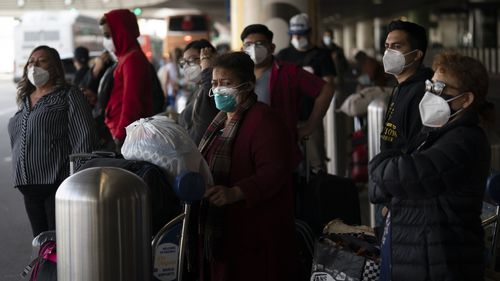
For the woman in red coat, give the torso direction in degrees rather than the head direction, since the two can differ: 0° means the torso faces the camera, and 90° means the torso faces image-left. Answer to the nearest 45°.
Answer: approximately 45°

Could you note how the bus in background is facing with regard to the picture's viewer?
facing the viewer

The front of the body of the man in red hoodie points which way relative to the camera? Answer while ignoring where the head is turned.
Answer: to the viewer's left

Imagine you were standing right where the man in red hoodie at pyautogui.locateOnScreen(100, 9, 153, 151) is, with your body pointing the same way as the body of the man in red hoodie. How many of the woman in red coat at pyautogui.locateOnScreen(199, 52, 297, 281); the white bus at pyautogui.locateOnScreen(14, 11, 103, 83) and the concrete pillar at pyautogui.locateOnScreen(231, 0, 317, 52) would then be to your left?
1

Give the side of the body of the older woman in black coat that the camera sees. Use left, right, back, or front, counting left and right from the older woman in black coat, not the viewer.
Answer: left

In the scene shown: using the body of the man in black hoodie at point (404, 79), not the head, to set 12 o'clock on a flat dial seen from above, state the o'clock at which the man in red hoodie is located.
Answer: The man in red hoodie is roughly at 3 o'clock from the man in black hoodie.

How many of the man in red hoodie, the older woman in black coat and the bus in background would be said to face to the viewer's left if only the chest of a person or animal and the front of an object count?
2

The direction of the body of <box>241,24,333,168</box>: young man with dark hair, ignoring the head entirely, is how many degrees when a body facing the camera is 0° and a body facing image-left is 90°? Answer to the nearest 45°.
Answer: approximately 45°

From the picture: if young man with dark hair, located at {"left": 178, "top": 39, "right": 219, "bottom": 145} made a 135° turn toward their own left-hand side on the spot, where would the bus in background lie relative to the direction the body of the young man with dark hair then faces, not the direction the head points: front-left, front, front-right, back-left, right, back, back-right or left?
left

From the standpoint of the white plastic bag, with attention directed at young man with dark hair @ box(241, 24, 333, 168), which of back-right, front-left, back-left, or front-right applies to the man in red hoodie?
front-left

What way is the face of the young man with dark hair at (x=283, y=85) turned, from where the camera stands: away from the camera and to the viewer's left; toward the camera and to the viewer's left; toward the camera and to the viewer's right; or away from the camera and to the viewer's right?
toward the camera and to the viewer's left

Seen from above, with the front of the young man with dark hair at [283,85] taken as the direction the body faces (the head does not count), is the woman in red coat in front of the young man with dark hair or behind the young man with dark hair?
in front

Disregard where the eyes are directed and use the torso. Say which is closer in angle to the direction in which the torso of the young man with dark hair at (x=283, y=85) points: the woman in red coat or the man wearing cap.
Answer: the woman in red coat

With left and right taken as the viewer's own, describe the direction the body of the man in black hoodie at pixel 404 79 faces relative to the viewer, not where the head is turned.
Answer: facing the viewer and to the left of the viewer
